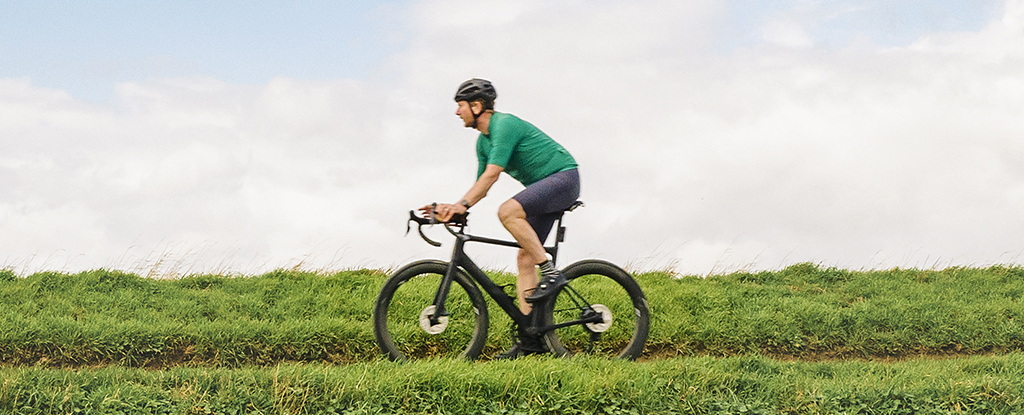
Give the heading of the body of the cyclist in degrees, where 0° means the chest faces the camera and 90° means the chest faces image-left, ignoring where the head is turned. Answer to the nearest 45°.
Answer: approximately 90°

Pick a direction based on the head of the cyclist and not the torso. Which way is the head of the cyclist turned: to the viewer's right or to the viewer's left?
to the viewer's left

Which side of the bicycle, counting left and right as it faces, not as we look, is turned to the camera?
left
